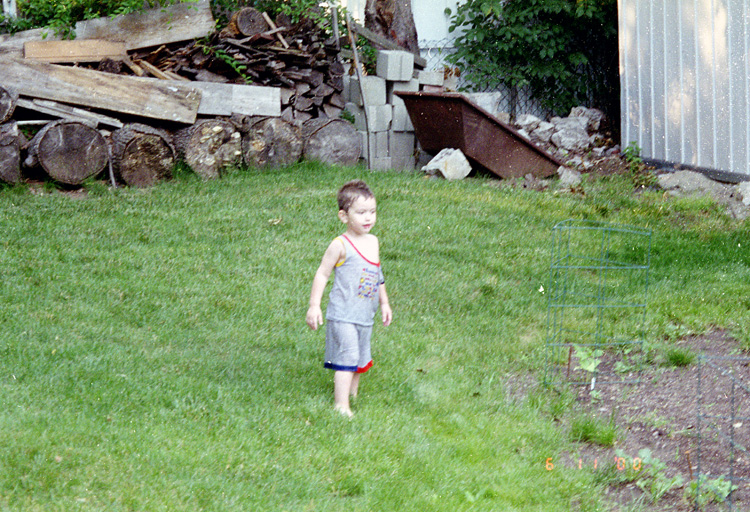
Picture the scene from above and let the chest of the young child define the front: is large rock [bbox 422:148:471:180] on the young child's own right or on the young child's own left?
on the young child's own left

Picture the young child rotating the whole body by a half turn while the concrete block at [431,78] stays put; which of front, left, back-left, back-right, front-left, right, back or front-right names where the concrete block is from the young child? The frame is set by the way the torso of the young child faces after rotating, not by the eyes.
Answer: front-right

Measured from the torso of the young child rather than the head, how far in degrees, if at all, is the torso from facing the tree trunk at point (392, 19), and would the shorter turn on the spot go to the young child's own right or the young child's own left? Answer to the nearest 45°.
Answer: approximately 135° to the young child's own left

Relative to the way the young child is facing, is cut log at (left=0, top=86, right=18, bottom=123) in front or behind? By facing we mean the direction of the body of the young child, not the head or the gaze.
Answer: behind

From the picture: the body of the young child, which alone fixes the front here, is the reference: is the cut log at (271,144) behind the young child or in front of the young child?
behind

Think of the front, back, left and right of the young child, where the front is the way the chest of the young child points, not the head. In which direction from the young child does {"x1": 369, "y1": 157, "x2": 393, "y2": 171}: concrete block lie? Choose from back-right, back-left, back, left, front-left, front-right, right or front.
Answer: back-left

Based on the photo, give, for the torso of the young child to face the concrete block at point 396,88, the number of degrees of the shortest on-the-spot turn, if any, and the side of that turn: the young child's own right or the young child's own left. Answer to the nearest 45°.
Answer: approximately 135° to the young child's own left

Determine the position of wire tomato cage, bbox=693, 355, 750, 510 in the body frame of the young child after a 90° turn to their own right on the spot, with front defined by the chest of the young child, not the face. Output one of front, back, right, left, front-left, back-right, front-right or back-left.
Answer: back-left

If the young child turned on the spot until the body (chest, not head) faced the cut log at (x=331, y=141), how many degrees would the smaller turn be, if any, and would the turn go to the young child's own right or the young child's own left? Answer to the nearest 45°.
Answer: approximately 135° to the young child's own left

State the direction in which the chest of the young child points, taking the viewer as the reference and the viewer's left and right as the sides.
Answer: facing the viewer and to the right of the viewer

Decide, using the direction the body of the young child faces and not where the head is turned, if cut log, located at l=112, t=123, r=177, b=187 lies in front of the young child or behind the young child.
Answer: behind

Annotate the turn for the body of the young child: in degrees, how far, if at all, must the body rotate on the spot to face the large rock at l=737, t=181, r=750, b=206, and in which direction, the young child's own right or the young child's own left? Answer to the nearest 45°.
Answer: approximately 90° to the young child's own left

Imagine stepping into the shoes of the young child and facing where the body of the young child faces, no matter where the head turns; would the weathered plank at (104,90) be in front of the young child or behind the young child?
behind

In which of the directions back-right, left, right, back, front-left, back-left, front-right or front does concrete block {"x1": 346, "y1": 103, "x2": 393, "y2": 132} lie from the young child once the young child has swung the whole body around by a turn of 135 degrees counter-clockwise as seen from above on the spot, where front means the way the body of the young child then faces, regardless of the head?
front

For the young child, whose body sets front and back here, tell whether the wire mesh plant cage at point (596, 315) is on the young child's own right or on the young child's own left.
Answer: on the young child's own left

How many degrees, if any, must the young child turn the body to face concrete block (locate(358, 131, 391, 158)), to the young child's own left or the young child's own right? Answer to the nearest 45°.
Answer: approximately 135° to the young child's own left
